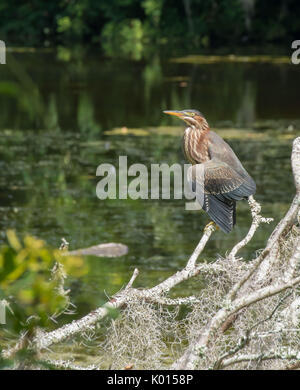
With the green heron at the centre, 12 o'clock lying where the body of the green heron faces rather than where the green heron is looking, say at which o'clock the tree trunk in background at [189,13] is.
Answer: The tree trunk in background is roughly at 3 o'clock from the green heron.

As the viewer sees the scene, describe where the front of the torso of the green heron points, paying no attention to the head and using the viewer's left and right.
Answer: facing to the left of the viewer

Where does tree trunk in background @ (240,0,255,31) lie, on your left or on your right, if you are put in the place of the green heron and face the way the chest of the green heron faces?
on your right
